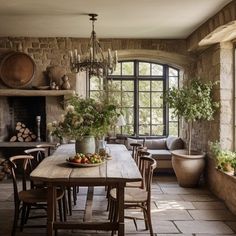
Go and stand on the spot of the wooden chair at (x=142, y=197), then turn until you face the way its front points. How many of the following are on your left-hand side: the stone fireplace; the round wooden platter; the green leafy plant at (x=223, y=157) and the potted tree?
0

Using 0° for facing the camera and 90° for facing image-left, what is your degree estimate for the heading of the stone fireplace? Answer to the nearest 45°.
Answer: approximately 0°

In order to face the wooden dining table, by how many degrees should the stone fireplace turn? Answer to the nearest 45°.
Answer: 0° — it already faces it

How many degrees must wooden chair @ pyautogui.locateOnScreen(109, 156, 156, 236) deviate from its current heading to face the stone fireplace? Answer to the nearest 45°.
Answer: approximately 45° to its right

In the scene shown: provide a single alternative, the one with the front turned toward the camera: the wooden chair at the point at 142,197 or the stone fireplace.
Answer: the stone fireplace

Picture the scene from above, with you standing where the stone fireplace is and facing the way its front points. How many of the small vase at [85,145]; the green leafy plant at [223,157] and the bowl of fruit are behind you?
0

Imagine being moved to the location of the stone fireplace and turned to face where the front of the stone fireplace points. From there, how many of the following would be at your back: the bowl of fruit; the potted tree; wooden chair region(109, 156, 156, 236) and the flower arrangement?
0

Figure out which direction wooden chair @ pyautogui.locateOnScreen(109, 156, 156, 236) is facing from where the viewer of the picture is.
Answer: facing to the left of the viewer

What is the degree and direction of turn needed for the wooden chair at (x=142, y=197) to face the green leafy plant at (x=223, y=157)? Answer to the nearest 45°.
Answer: approximately 135° to its right

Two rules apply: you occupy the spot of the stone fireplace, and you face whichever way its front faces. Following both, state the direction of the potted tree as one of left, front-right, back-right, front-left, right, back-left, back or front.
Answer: front-left

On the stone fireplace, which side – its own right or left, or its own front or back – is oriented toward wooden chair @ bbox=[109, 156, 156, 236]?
front

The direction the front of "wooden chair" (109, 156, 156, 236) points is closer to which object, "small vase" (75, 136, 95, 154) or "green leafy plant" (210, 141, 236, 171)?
the small vase

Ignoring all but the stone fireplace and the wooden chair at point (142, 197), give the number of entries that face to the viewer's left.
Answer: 1

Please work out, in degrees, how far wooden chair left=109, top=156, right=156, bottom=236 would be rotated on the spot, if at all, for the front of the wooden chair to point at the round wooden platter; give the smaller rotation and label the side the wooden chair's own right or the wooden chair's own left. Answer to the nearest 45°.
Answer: approximately 45° to the wooden chair's own right

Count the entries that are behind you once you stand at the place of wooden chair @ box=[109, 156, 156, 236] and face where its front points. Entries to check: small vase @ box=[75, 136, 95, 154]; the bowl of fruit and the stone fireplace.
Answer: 0

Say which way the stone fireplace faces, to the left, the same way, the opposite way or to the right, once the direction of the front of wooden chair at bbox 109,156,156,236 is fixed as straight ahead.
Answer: to the left
